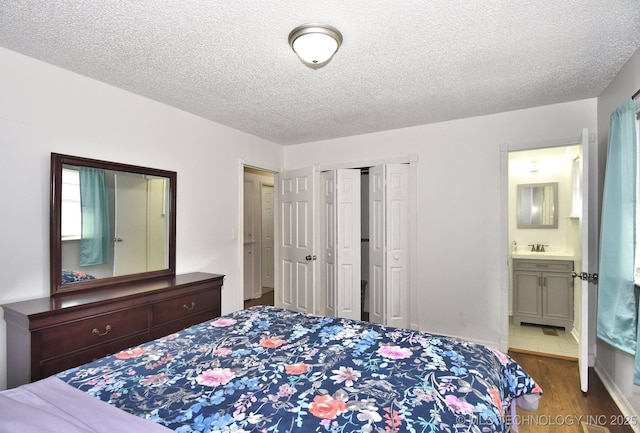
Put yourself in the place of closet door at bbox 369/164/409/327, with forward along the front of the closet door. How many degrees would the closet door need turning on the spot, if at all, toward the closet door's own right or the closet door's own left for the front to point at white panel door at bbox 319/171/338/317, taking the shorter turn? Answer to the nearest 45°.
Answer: approximately 90° to the closet door's own right

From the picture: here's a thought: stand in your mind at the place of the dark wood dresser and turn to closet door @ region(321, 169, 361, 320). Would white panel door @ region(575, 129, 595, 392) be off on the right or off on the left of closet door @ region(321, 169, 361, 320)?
right

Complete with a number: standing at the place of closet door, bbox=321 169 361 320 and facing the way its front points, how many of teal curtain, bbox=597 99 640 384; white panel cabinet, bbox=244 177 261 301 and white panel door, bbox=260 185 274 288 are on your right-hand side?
2

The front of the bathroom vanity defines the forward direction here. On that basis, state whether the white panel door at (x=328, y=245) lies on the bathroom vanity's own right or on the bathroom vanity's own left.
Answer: on the bathroom vanity's own right

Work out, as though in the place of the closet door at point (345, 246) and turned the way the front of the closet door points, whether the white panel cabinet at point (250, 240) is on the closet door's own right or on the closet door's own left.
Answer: on the closet door's own right

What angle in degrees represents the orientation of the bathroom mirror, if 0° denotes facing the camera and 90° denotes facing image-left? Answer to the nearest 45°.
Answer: approximately 0°

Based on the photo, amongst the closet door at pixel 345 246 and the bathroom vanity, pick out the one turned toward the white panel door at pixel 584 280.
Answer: the bathroom vanity
